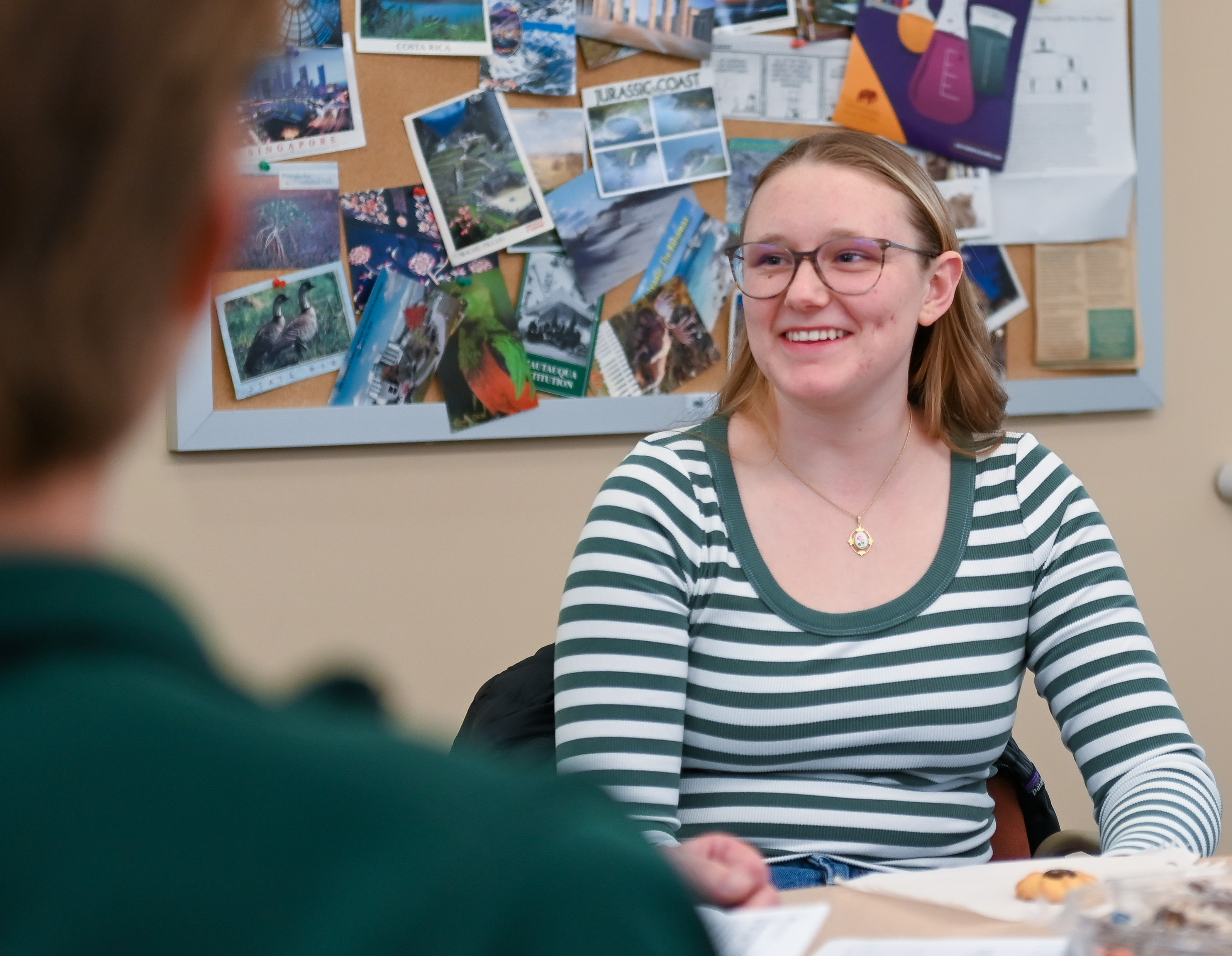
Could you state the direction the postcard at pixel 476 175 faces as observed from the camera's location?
facing the viewer

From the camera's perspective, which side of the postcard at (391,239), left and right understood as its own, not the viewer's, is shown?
front

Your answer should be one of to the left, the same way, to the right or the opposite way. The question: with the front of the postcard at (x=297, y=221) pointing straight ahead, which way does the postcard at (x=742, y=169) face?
the same way

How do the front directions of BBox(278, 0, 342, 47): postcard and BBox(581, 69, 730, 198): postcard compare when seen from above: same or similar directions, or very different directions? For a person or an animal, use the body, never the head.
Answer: same or similar directions

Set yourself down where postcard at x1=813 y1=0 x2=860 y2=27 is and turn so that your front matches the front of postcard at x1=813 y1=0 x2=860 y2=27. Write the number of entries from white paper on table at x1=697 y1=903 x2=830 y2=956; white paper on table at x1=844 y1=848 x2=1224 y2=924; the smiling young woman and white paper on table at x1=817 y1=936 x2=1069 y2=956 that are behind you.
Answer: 0

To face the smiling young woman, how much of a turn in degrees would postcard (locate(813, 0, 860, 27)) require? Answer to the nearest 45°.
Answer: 0° — it already faces them

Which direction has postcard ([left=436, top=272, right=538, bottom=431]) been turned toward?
toward the camera

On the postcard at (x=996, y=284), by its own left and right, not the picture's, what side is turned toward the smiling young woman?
front

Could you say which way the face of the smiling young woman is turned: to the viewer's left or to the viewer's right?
to the viewer's left

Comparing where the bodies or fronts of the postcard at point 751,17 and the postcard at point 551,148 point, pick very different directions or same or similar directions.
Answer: same or similar directions

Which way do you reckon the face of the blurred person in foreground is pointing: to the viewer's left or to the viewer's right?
to the viewer's right

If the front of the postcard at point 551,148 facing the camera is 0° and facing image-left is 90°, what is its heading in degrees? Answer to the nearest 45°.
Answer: approximately 0°

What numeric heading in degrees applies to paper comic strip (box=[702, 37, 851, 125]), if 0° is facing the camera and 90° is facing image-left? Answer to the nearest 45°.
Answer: approximately 0°

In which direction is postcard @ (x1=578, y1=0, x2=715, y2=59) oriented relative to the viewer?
toward the camera

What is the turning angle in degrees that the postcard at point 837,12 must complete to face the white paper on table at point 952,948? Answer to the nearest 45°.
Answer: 0° — it already faces it
